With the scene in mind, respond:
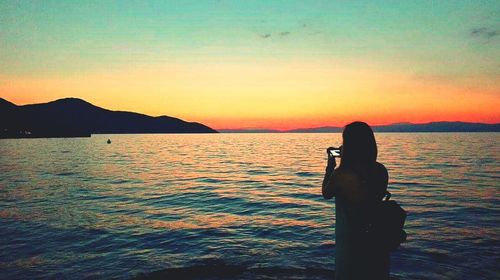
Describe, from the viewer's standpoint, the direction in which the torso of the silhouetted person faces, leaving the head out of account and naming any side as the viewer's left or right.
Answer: facing away from the viewer and to the left of the viewer
